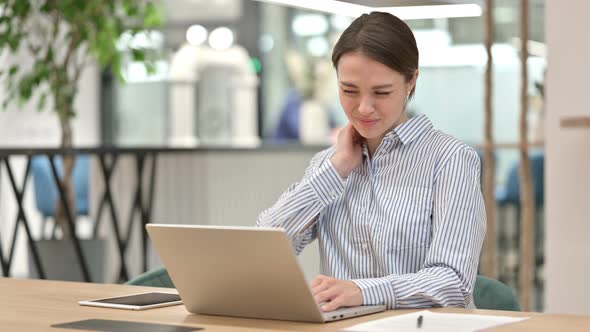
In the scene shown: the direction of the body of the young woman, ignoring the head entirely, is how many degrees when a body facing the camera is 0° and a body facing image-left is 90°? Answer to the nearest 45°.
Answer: approximately 45°

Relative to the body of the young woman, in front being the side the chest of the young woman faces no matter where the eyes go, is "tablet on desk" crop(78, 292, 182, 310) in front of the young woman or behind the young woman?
in front

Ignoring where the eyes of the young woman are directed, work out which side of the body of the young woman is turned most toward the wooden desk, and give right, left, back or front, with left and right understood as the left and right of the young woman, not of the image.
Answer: front

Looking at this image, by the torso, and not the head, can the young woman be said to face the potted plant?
no

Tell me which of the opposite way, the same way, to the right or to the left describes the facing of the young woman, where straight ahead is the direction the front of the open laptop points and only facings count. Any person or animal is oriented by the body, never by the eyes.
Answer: the opposite way

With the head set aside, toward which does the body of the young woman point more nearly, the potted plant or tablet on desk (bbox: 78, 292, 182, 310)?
the tablet on desk

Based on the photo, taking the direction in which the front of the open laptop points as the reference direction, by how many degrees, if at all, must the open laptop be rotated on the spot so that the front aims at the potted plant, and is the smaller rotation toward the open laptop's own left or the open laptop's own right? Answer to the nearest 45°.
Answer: approximately 45° to the open laptop's own left

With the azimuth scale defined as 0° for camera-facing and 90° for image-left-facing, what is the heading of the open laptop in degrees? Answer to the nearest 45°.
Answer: approximately 225°

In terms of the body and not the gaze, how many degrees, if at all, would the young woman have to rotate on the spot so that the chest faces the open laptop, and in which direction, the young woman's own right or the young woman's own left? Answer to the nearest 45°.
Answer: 0° — they already face it

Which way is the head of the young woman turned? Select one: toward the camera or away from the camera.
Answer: toward the camera
